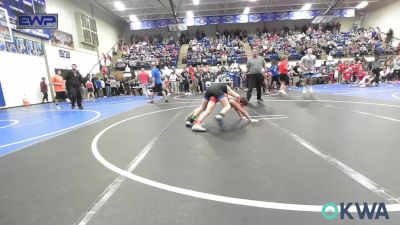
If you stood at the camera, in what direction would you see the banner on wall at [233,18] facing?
facing the viewer

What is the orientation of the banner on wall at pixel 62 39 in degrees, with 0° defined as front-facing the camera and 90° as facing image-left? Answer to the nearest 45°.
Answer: approximately 315°

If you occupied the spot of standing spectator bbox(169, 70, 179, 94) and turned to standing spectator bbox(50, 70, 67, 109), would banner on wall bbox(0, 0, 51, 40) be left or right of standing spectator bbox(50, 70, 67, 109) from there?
right

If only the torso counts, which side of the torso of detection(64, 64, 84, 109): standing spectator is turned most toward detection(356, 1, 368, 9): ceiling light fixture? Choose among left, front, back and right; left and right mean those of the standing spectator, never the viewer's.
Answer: left

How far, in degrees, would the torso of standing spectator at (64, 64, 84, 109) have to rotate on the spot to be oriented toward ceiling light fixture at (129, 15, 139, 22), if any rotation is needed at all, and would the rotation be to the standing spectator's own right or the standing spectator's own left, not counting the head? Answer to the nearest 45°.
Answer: approximately 180°

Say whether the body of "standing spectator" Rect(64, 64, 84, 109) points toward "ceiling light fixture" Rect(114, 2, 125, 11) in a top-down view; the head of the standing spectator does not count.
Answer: no

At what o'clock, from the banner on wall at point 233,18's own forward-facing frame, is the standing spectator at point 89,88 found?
The standing spectator is roughly at 1 o'clock from the banner on wall.

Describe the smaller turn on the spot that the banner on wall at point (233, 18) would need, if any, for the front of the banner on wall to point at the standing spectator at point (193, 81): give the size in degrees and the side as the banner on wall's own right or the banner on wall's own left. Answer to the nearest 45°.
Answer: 0° — it already faces them

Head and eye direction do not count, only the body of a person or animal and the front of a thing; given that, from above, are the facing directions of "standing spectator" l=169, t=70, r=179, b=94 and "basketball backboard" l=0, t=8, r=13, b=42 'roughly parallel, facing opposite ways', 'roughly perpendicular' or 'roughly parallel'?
roughly perpendicular

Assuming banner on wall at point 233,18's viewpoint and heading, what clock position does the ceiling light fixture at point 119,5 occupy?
The ceiling light fixture is roughly at 2 o'clock from the banner on wall.

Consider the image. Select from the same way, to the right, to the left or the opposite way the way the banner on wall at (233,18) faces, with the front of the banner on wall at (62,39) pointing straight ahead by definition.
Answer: to the right

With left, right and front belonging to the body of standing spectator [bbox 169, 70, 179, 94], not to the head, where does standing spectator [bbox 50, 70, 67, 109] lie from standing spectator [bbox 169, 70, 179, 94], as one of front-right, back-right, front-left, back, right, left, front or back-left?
front-right

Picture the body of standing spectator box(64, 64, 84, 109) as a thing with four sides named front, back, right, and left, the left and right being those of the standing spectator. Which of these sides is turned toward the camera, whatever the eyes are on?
front
